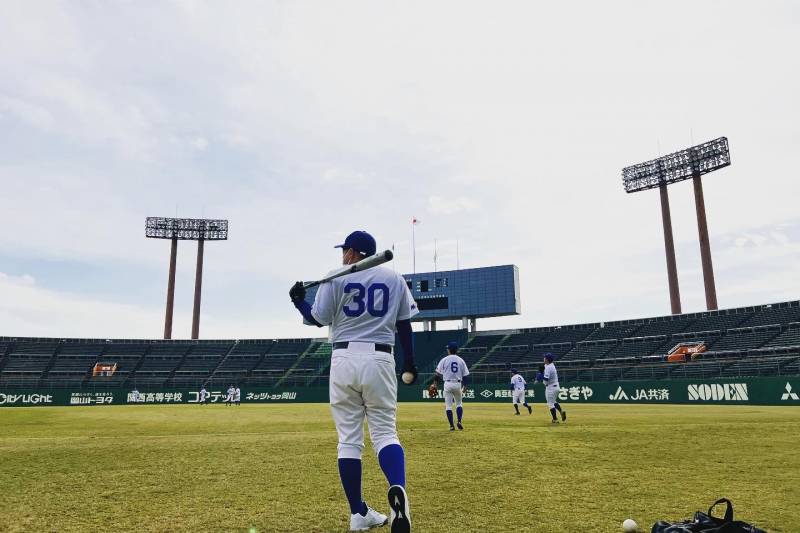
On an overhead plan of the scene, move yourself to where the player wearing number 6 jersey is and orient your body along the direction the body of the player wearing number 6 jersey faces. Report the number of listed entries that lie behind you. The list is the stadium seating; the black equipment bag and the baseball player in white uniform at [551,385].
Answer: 1

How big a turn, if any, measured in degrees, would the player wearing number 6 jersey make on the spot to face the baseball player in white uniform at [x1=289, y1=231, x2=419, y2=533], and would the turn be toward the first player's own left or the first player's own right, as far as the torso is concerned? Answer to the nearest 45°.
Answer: approximately 180°

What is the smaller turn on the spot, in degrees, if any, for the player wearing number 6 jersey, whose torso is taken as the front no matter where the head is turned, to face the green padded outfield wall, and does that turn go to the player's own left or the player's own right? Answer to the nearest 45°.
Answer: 0° — they already face it

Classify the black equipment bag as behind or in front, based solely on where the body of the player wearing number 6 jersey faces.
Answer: behind

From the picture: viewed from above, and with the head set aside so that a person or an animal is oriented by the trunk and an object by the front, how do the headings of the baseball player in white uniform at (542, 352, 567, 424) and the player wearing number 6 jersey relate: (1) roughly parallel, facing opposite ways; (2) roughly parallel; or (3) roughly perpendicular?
roughly perpendicular

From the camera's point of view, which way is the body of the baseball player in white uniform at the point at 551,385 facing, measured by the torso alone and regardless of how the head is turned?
to the viewer's left

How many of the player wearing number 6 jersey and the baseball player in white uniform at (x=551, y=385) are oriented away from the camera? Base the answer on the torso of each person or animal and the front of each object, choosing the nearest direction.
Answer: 1

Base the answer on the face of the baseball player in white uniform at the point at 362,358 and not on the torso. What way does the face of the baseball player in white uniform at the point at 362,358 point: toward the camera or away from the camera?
away from the camera

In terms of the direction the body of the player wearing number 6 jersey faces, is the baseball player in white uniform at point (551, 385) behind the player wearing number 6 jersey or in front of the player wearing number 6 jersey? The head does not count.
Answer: in front

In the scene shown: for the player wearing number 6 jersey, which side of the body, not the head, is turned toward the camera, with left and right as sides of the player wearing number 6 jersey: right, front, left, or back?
back

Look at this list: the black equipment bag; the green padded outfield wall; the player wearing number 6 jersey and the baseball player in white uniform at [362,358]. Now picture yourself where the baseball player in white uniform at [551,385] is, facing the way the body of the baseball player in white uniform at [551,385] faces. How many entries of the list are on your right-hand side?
1

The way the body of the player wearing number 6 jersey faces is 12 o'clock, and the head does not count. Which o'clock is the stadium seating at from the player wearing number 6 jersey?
The stadium seating is roughly at 1 o'clock from the player wearing number 6 jersey.
